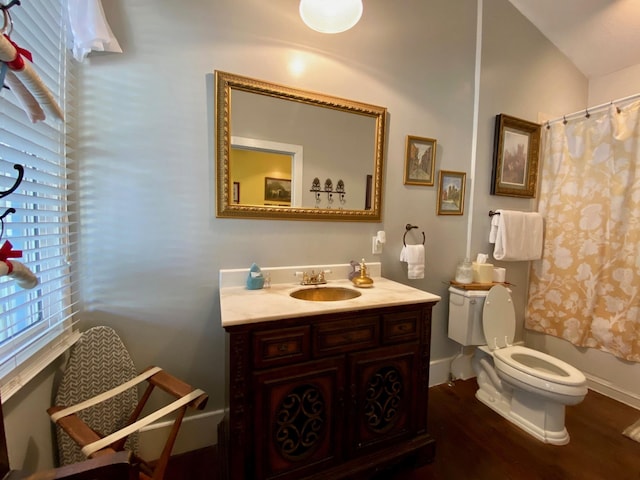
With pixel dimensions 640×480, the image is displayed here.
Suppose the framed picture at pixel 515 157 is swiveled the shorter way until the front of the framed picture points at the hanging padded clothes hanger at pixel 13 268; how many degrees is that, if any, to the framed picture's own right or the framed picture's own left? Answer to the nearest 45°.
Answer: approximately 45° to the framed picture's own right

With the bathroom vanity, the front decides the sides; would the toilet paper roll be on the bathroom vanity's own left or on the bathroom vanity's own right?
on the bathroom vanity's own left

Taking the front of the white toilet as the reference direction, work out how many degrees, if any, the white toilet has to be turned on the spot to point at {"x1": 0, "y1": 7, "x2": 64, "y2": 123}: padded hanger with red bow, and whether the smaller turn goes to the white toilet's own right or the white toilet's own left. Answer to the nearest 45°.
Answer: approximately 45° to the white toilet's own right

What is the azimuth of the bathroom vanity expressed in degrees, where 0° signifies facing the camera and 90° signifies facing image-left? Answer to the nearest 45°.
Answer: approximately 315°

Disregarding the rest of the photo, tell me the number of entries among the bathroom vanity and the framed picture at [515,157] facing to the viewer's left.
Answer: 0

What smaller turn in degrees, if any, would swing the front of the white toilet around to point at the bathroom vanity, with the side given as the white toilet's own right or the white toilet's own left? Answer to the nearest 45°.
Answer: approximately 90° to the white toilet's own right

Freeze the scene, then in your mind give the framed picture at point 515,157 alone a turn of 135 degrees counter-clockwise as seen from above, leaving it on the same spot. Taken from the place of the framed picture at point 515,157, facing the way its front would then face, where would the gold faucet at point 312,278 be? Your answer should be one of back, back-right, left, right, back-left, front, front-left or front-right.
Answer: back-left

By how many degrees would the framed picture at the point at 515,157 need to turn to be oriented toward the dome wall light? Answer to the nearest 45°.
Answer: approximately 90° to its right

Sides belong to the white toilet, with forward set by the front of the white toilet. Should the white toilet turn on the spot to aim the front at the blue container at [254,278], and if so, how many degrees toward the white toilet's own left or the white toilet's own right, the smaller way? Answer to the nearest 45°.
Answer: approximately 90° to the white toilet's own right
